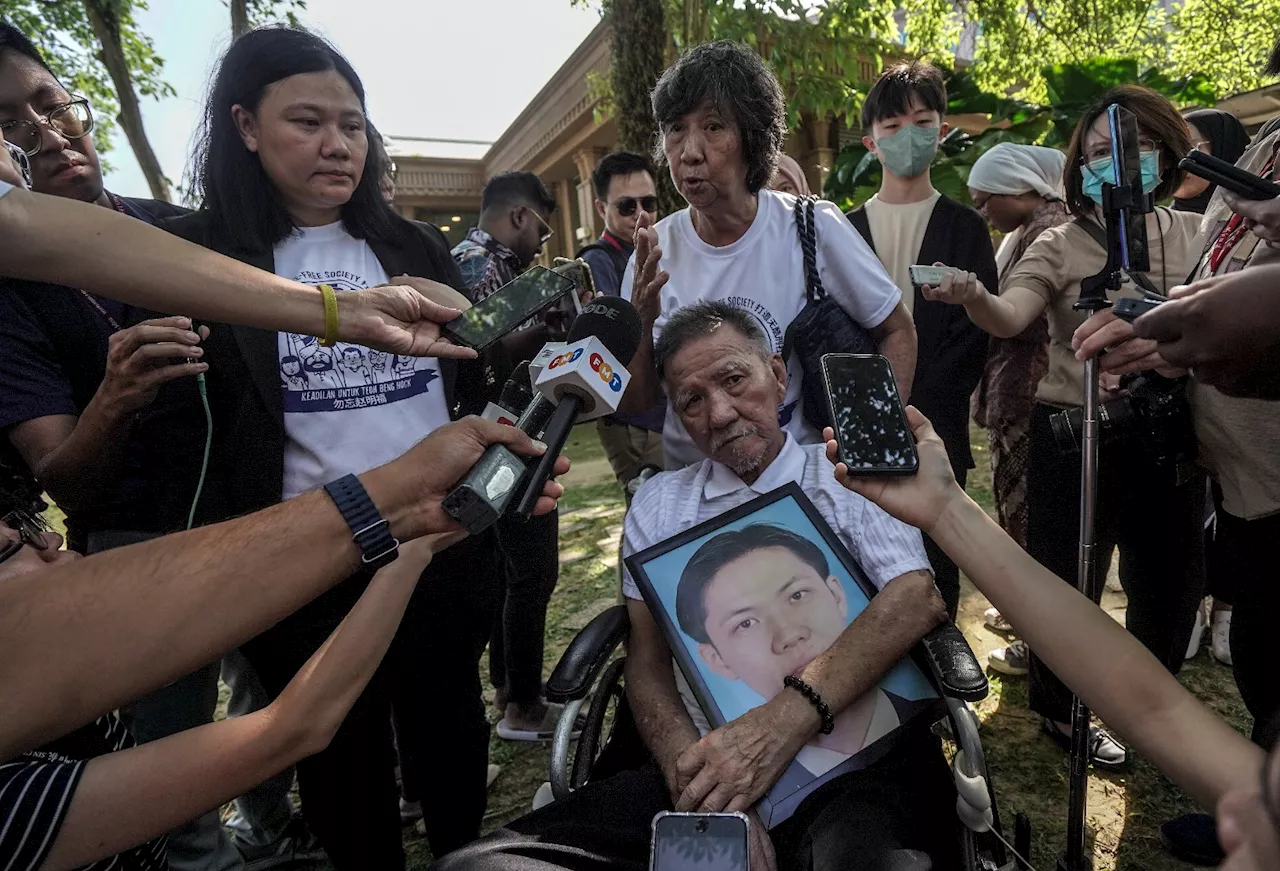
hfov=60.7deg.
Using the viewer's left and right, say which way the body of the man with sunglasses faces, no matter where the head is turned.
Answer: facing the viewer and to the right of the viewer

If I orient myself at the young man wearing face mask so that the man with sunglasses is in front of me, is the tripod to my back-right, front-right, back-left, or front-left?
back-left

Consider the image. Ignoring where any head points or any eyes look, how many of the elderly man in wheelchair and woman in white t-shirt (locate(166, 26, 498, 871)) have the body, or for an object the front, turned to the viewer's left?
0

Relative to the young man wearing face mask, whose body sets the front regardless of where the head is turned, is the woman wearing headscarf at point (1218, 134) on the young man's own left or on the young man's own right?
on the young man's own left

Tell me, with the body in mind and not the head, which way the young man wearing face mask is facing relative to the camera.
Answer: toward the camera
